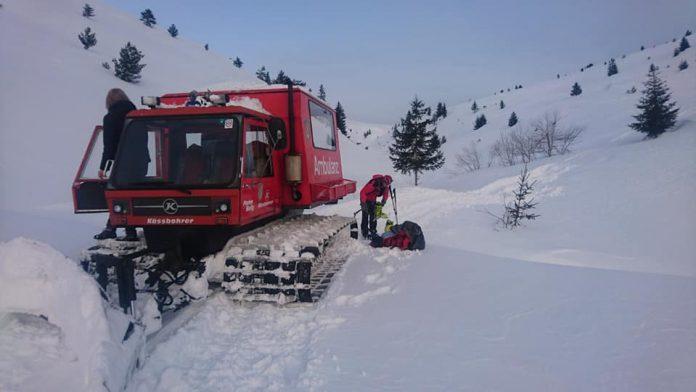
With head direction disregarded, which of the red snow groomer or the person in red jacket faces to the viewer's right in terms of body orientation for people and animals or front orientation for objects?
the person in red jacket

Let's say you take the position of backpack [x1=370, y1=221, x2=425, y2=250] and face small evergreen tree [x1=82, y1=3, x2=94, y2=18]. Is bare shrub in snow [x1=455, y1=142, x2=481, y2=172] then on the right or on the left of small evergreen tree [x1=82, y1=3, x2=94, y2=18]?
right

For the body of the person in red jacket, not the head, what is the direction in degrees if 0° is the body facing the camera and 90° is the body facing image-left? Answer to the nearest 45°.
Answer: approximately 270°

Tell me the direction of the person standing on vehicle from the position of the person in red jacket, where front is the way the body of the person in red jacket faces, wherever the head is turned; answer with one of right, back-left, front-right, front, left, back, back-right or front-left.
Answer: back-right

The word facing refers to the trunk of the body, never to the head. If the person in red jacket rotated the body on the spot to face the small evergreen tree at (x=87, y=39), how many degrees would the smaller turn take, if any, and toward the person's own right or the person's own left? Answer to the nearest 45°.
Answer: approximately 135° to the person's own left

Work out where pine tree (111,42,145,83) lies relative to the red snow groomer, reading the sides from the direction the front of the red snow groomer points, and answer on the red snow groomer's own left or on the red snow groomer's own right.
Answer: on the red snow groomer's own right

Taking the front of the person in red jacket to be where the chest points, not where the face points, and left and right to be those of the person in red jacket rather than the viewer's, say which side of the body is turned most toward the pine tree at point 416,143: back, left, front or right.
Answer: left

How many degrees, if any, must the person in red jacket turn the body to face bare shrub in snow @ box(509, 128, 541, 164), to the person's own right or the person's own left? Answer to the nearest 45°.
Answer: approximately 45° to the person's own left

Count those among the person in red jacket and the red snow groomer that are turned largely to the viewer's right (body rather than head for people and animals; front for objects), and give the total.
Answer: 1

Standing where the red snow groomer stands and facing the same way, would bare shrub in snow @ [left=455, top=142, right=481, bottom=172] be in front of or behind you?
behind

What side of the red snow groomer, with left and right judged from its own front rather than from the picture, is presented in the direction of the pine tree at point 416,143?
back

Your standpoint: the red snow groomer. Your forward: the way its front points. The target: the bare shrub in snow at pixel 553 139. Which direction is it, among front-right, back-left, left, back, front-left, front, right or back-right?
back
